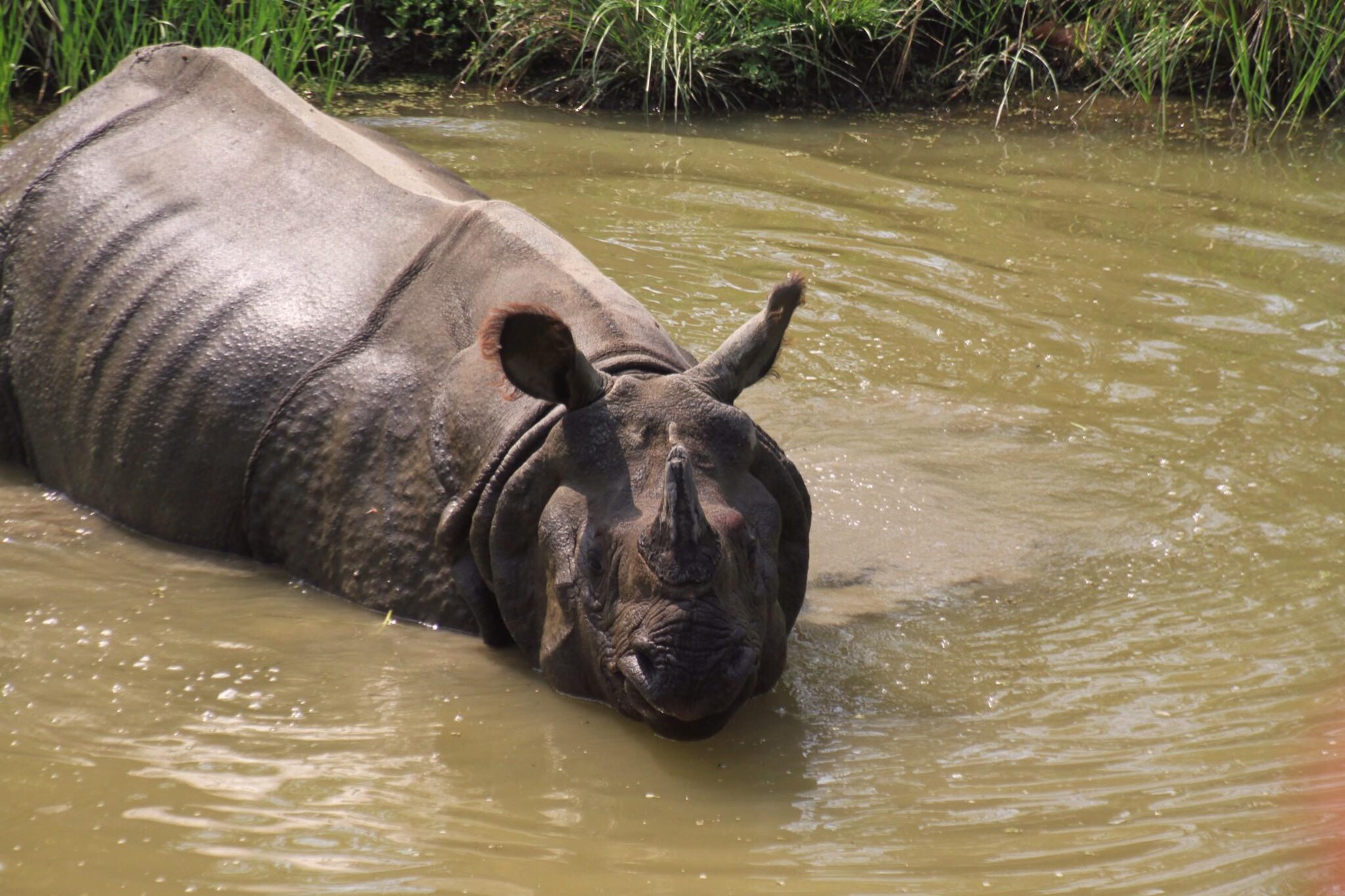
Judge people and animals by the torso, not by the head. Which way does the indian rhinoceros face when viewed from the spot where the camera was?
facing the viewer and to the right of the viewer
